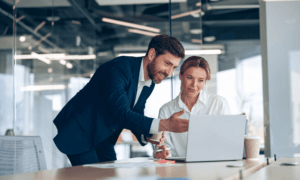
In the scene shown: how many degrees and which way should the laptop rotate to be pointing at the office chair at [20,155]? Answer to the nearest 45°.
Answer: approximately 45° to its left

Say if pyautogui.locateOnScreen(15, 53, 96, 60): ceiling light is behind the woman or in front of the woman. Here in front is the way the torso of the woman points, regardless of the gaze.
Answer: behind

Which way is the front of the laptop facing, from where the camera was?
facing away from the viewer and to the left of the viewer

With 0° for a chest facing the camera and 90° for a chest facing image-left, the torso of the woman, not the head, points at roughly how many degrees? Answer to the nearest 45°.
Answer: approximately 0°

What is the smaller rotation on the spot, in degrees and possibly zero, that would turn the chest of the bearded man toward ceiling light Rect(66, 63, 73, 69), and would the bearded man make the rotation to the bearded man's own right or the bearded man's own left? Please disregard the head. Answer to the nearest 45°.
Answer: approximately 135° to the bearded man's own left

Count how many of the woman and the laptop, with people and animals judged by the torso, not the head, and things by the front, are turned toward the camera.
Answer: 1
